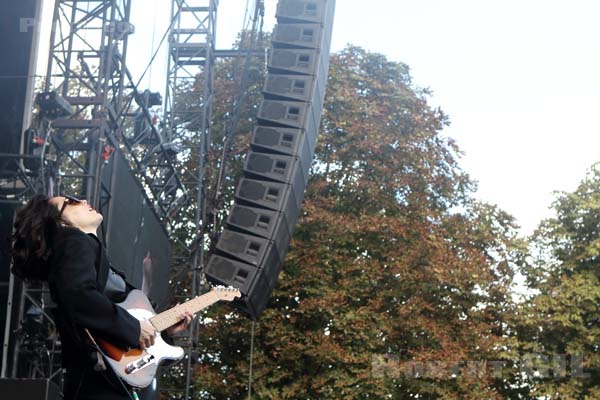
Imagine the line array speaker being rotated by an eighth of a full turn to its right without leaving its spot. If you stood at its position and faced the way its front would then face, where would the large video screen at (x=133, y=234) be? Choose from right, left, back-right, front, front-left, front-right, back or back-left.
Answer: right

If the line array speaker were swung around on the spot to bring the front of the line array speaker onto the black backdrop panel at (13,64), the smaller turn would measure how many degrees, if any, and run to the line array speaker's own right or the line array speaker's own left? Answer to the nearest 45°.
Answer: approximately 135° to the line array speaker's own right

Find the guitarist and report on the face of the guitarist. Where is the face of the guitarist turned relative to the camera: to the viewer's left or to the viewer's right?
to the viewer's right

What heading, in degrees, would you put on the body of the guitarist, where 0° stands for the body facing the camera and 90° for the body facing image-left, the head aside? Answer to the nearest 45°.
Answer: approximately 270°
